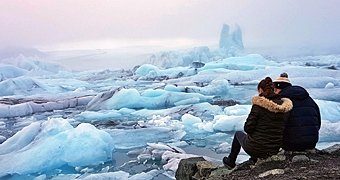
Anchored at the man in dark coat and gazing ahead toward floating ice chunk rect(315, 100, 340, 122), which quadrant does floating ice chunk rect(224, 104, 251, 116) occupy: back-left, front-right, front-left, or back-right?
front-left

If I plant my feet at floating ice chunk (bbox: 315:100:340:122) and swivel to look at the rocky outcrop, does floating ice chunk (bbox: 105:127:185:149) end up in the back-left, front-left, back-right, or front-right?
front-right

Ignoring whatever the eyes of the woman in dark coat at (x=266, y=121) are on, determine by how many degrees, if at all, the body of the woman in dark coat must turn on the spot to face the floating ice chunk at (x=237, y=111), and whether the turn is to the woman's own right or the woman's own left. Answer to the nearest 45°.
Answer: approximately 45° to the woman's own right

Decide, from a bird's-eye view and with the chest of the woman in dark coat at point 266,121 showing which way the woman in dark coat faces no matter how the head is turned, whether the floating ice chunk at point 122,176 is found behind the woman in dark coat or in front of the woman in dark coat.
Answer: in front

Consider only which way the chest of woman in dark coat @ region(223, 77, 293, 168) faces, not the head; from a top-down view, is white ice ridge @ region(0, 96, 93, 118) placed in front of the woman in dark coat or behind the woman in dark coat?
in front

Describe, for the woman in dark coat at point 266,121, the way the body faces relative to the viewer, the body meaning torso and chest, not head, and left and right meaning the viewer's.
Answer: facing away from the viewer and to the left of the viewer

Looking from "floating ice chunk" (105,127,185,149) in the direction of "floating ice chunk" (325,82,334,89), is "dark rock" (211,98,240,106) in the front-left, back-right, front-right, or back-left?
front-left

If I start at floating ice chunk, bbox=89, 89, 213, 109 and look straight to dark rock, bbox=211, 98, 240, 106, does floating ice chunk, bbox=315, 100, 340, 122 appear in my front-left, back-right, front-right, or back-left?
front-right

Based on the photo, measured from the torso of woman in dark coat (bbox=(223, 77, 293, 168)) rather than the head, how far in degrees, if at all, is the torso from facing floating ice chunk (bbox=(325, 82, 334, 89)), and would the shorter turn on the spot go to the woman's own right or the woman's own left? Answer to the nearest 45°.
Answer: approximately 45° to the woman's own right

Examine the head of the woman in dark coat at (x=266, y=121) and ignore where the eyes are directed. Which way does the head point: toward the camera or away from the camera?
away from the camera
